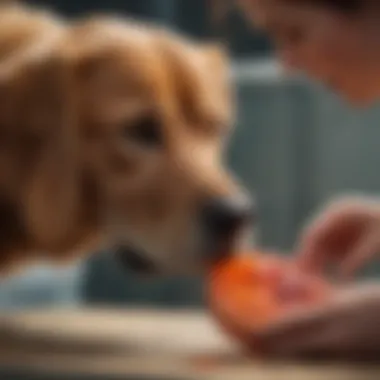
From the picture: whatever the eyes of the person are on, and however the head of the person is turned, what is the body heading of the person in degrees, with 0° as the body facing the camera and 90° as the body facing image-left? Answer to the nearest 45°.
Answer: approximately 90°

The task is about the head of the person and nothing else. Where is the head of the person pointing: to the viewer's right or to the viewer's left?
to the viewer's left

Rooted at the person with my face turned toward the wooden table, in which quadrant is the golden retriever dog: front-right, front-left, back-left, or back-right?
front-right
